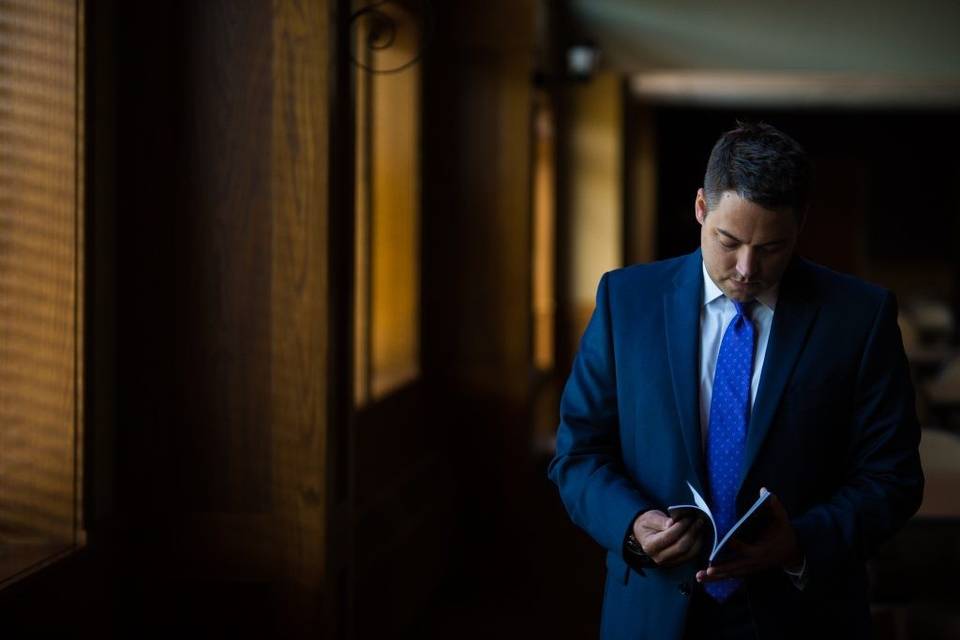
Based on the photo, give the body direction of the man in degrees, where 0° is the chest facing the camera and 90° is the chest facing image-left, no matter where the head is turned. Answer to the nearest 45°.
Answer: approximately 0°
